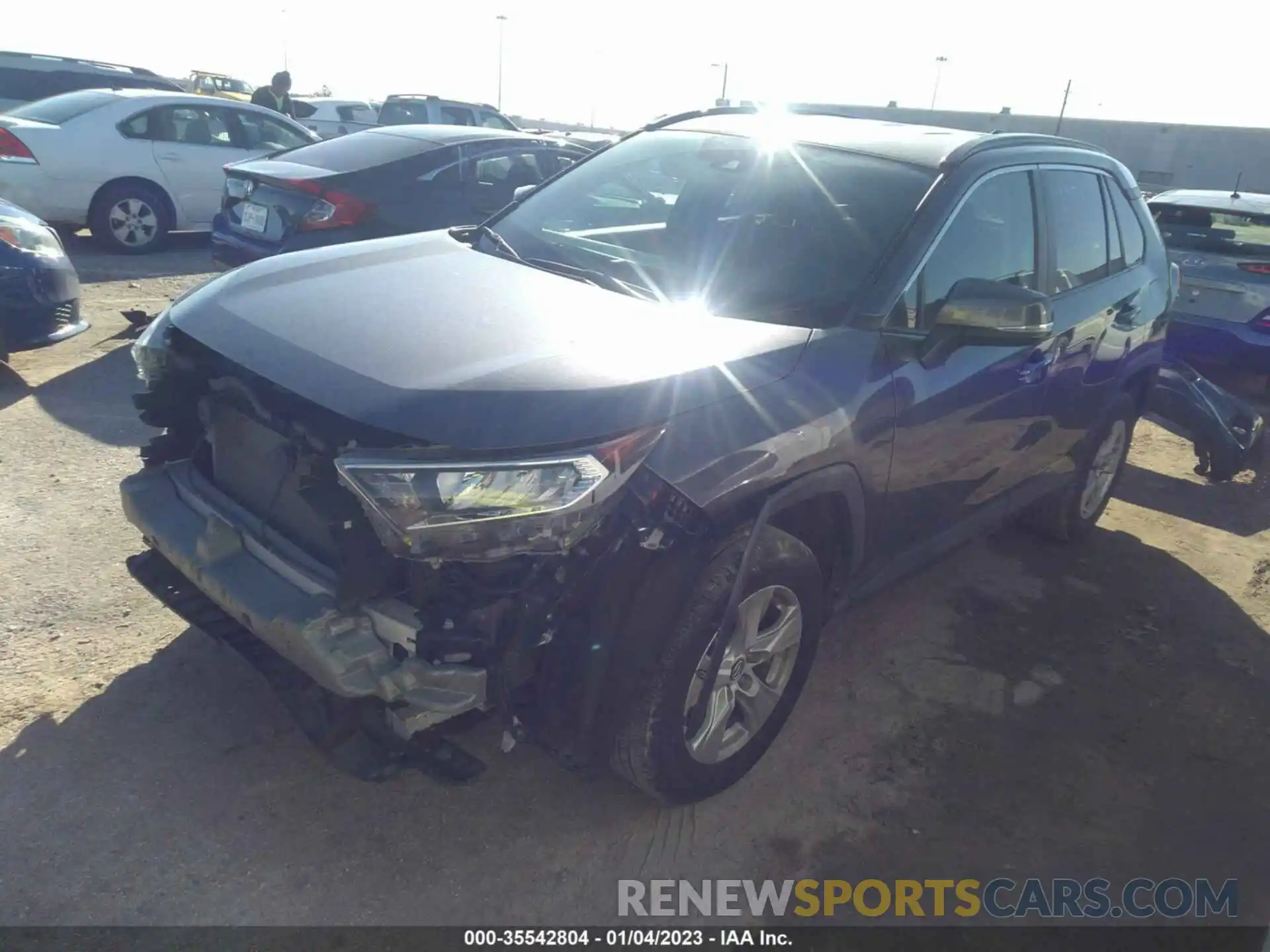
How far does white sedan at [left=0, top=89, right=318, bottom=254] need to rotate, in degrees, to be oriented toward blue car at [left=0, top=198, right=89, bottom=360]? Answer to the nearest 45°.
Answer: approximately 135° to its right

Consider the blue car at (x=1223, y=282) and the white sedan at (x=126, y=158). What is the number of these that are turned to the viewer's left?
0

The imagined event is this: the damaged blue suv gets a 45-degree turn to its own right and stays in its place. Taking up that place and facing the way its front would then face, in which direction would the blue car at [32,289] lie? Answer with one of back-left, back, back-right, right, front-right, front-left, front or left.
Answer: front-right

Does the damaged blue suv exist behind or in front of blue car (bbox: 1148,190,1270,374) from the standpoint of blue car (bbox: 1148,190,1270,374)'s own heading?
behind

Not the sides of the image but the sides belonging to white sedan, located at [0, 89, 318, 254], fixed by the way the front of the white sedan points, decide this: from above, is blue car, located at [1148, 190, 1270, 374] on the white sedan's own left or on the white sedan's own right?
on the white sedan's own right

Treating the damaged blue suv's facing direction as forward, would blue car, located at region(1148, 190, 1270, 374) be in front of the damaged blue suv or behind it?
behind

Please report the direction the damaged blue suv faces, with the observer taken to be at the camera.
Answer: facing the viewer and to the left of the viewer

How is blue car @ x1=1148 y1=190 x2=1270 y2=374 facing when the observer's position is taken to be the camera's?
facing away from the viewer and to the right of the viewer

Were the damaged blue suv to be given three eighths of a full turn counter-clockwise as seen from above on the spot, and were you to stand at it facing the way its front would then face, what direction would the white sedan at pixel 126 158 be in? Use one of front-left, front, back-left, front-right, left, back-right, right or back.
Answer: back-left

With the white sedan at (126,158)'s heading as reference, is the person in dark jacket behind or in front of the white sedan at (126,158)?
in front

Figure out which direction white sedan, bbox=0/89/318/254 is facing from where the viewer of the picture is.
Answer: facing away from the viewer and to the right of the viewer
